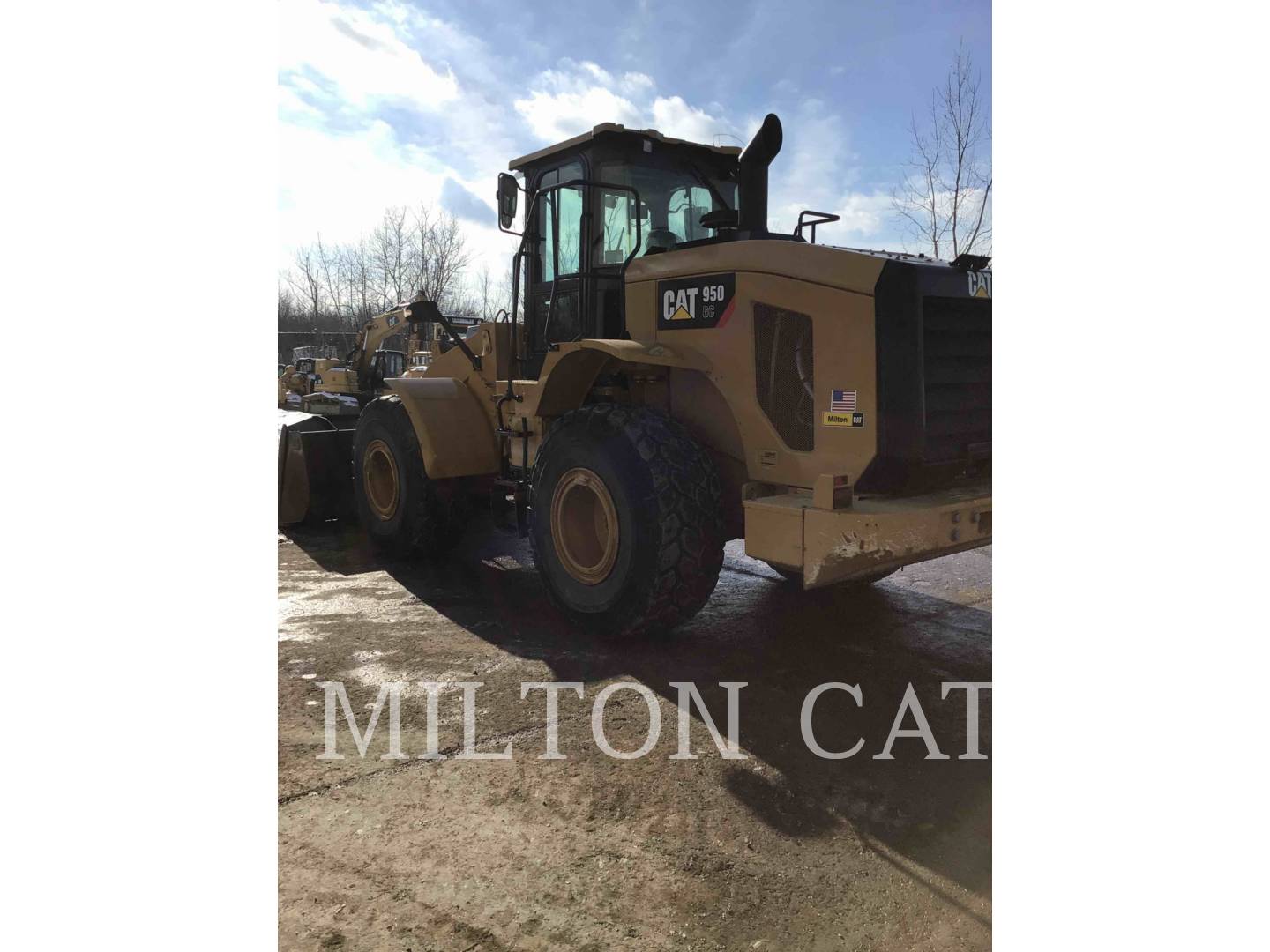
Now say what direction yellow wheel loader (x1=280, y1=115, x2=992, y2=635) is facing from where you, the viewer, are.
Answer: facing away from the viewer and to the left of the viewer
